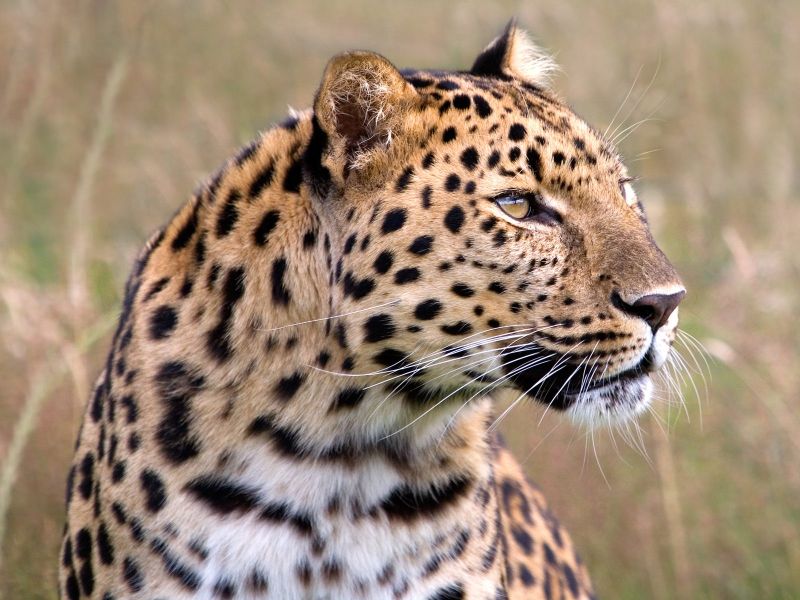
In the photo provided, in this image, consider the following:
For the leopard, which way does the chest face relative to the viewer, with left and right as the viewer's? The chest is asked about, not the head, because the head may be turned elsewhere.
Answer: facing the viewer and to the right of the viewer
